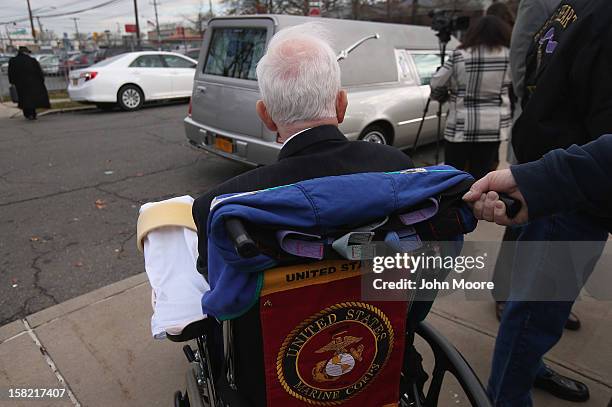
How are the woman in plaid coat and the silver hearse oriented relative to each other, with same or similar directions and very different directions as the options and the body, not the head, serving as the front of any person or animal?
same or similar directions

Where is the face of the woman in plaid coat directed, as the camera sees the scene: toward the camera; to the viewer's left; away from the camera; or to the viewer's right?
away from the camera

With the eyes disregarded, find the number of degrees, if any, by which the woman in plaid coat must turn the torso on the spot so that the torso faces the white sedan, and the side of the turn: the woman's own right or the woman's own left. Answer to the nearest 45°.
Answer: approximately 45° to the woman's own left

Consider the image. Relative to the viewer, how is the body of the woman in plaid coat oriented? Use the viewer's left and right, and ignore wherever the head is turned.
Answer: facing away from the viewer

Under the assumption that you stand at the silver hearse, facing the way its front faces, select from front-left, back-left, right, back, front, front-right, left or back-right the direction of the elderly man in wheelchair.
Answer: back-right

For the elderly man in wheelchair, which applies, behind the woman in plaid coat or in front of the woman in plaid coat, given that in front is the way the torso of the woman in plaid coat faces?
behind

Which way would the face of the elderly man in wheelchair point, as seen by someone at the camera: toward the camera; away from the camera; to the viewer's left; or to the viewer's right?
away from the camera

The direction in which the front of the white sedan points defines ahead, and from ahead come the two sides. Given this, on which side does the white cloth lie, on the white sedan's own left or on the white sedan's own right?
on the white sedan's own right

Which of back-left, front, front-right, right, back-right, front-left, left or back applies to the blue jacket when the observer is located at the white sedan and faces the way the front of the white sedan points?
back-right

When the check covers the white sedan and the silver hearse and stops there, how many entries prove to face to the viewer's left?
0

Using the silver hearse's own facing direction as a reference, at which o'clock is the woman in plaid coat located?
The woman in plaid coat is roughly at 3 o'clock from the silver hearse.

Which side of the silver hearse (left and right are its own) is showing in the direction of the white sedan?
left

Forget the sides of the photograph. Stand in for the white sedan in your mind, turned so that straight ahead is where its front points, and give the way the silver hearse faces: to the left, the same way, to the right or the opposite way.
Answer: the same way

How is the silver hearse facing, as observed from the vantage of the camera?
facing away from the viewer and to the right of the viewer

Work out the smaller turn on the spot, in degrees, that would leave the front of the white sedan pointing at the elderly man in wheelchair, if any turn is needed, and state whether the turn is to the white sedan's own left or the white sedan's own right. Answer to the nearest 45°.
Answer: approximately 135° to the white sedan's own right
